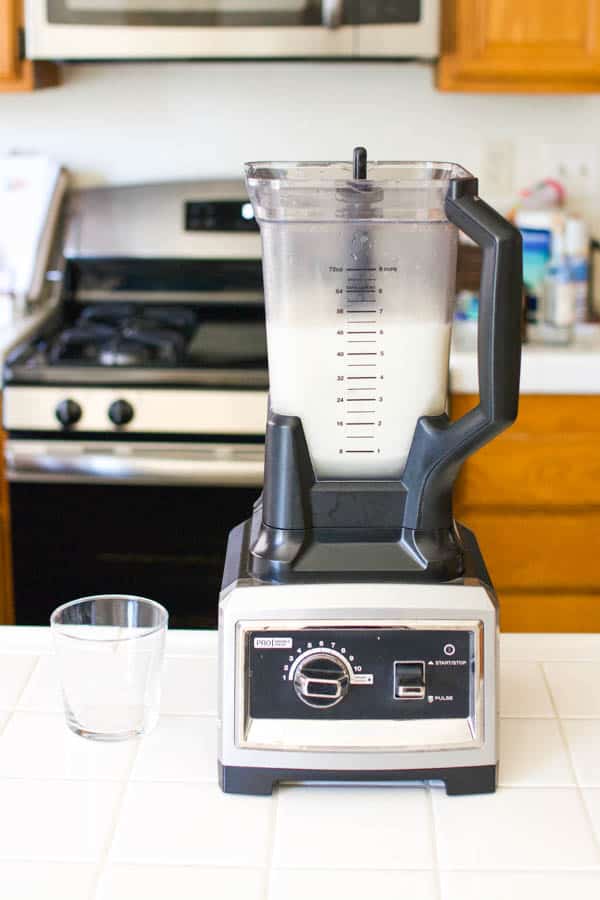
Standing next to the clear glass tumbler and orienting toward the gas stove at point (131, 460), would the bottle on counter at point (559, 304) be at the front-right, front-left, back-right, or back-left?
front-right

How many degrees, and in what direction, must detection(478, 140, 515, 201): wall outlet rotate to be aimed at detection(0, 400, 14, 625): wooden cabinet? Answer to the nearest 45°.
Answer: approximately 45° to its right

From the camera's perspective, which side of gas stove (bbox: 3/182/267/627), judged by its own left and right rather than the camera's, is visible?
front

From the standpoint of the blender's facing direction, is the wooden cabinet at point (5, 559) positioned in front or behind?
behind

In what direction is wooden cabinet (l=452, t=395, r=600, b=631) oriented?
toward the camera

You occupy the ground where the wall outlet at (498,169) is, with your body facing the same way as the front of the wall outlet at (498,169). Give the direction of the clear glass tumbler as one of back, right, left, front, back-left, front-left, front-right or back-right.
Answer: front

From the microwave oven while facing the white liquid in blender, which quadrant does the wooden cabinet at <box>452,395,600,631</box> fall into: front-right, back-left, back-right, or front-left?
front-left

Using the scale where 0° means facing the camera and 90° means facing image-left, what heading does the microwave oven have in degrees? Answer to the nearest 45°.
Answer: approximately 0°

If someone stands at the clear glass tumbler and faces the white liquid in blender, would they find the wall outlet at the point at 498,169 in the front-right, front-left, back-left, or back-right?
front-left

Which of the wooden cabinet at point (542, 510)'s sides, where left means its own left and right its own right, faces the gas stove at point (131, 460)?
right

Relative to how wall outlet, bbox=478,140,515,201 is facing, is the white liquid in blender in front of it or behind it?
in front
